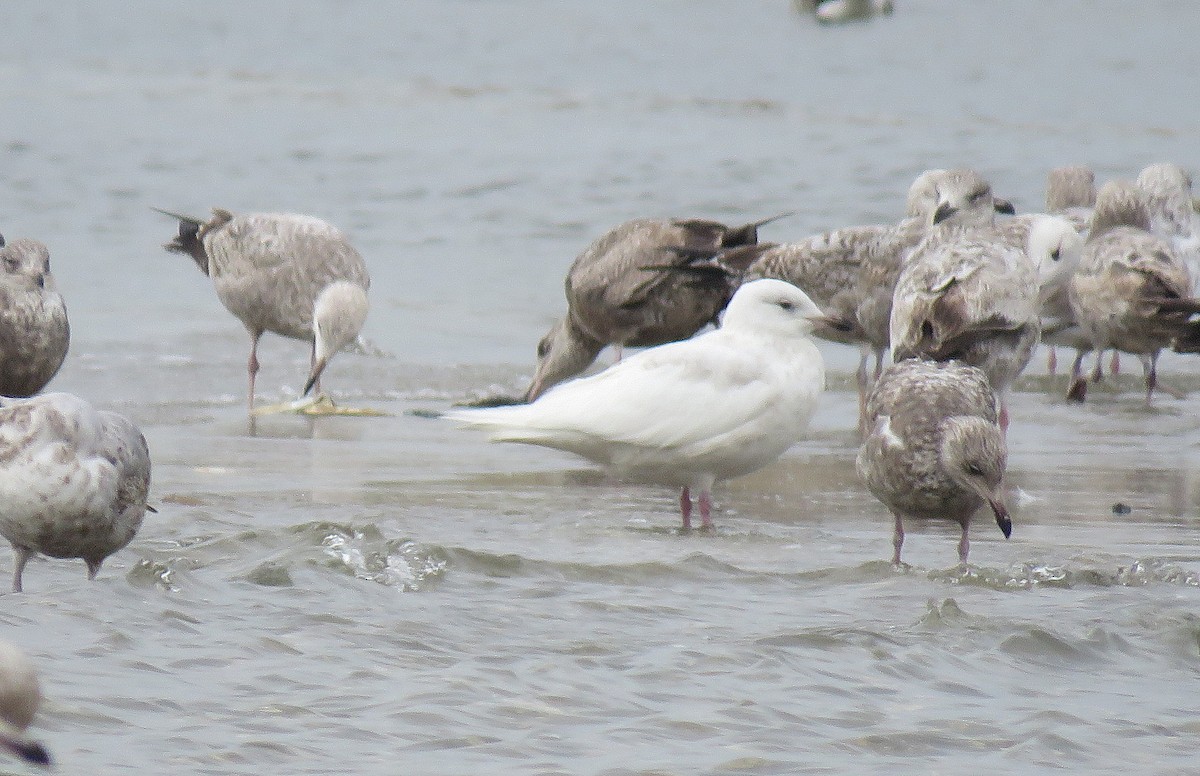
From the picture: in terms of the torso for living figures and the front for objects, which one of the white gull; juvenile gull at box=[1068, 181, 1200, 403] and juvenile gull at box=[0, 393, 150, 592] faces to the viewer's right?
the white gull

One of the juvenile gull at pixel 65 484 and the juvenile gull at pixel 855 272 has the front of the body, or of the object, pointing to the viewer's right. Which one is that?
the juvenile gull at pixel 855 272

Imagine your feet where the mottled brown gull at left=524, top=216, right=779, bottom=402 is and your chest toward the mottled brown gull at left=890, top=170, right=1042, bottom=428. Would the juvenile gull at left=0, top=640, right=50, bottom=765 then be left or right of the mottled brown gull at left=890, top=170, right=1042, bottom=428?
right

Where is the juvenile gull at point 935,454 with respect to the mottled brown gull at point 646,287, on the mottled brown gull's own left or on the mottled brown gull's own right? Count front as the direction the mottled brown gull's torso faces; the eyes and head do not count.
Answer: on the mottled brown gull's own left

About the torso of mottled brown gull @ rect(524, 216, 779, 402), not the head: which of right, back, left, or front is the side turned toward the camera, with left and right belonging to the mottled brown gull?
left

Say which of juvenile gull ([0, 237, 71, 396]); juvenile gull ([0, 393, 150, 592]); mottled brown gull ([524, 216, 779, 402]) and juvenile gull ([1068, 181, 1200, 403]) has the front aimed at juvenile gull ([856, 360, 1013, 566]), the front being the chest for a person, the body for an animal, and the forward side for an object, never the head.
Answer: juvenile gull ([0, 237, 71, 396])

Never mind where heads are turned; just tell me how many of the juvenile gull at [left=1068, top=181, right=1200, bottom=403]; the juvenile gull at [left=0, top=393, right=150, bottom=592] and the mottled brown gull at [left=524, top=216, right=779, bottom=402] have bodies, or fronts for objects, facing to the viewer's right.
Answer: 0

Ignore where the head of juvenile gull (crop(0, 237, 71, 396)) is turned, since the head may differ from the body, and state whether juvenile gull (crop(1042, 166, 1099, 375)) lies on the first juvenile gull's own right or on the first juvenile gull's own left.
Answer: on the first juvenile gull's own left

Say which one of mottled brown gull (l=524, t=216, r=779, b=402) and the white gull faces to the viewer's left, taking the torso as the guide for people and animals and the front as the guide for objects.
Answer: the mottled brown gull

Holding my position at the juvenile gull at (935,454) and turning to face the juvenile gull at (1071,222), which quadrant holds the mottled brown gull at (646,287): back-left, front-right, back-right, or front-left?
front-left

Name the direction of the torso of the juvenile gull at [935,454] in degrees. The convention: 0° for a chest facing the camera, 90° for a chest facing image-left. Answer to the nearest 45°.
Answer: approximately 315°

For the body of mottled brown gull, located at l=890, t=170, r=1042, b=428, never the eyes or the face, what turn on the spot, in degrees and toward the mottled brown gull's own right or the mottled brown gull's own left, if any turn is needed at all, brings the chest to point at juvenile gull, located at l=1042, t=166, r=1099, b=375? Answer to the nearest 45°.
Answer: approximately 135° to the mottled brown gull's own right

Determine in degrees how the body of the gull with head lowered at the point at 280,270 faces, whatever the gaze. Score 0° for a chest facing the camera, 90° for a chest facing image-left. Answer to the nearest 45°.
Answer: approximately 315°

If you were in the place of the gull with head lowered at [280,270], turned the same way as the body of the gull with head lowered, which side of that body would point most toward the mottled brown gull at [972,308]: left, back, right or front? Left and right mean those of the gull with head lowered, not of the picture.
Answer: front
